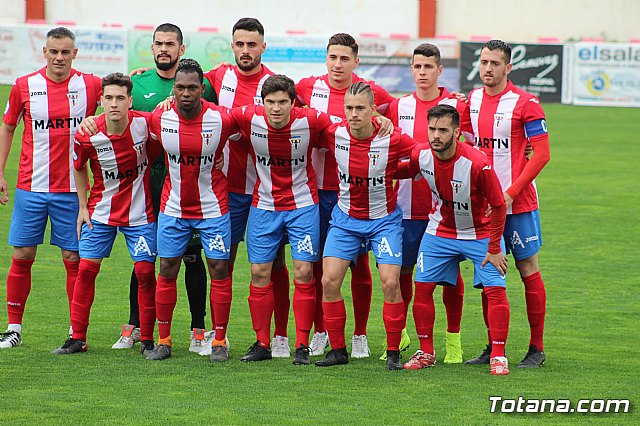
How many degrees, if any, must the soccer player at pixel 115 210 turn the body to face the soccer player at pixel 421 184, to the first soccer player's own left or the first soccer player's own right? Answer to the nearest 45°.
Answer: approximately 90° to the first soccer player's own left

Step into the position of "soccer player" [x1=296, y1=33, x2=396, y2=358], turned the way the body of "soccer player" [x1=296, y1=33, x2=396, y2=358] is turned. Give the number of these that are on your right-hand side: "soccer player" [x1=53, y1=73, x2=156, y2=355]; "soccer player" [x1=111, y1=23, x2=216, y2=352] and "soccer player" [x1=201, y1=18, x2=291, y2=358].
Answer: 3

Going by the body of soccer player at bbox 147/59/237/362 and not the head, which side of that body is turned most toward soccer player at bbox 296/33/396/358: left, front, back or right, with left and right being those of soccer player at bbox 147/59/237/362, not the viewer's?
left

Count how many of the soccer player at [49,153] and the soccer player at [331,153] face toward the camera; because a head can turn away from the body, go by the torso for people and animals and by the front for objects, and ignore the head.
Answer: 2

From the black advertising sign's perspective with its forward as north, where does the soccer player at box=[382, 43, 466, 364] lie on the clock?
The soccer player is roughly at 12 o'clock from the black advertising sign.

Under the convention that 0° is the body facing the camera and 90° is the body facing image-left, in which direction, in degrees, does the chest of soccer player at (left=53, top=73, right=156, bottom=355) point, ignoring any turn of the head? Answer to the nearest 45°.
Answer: approximately 0°

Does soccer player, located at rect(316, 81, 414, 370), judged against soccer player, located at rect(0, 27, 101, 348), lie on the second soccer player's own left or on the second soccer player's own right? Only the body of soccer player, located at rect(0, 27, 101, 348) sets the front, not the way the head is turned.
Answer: on the second soccer player's own left

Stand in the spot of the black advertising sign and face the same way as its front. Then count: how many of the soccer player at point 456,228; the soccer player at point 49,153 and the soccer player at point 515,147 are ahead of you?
3

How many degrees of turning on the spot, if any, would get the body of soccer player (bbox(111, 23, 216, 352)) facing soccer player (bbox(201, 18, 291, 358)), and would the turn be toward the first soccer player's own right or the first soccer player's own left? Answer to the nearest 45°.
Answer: approximately 90° to the first soccer player's own left

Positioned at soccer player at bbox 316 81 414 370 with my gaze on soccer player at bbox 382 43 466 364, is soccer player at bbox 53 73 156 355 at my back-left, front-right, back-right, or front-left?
back-left
